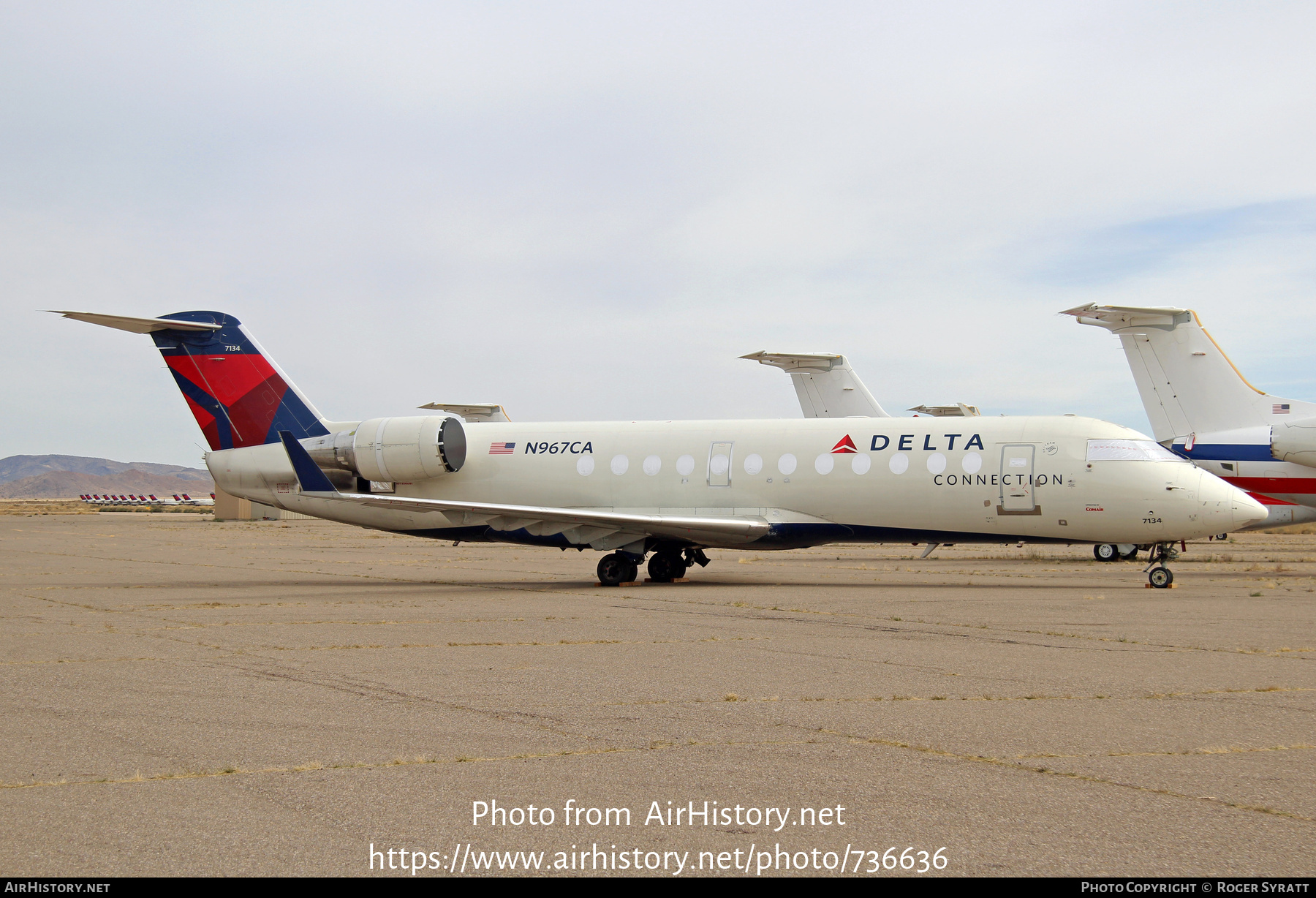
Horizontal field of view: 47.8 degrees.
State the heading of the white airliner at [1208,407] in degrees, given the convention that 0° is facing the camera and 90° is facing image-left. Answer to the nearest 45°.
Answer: approximately 270°

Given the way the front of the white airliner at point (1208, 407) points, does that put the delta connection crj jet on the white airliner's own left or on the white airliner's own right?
on the white airliner's own right
